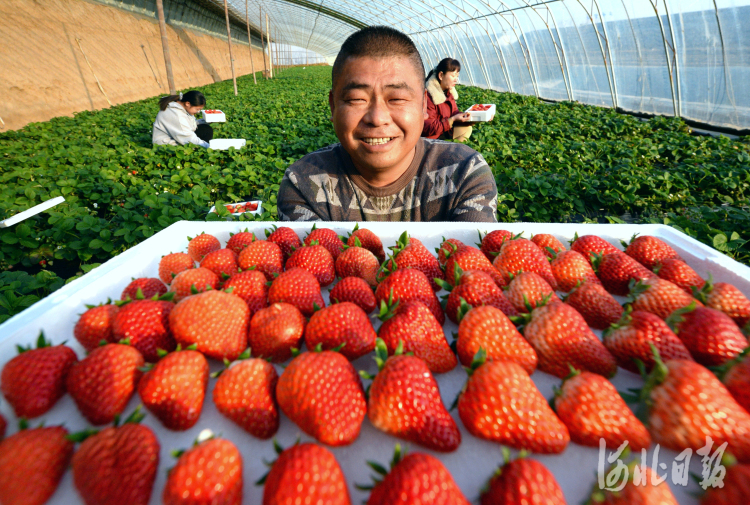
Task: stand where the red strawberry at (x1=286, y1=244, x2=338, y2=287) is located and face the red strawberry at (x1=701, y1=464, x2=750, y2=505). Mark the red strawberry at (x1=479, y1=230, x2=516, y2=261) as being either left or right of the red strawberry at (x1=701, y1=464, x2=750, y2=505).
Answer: left

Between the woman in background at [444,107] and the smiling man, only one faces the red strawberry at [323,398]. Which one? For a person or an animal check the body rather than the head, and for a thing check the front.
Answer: the smiling man

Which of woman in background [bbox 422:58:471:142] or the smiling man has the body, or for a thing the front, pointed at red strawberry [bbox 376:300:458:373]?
the smiling man

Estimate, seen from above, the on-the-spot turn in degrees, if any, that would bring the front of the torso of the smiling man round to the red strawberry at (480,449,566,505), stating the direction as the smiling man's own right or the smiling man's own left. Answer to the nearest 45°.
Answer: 0° — they already face it

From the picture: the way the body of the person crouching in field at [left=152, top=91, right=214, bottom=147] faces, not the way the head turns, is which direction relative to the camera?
to the viewer's right

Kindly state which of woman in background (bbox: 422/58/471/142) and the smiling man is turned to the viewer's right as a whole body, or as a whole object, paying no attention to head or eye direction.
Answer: the woman in background

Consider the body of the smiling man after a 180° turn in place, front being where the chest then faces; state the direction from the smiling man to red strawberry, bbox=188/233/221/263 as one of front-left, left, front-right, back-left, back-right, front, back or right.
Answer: back-left

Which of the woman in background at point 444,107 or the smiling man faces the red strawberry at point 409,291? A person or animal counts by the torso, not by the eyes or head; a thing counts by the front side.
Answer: the smiling man

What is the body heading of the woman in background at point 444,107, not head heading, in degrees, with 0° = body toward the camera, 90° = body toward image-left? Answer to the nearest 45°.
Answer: approximately 270°

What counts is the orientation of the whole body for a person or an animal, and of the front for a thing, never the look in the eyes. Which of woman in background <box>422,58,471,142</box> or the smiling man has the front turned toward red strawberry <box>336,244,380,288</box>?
the smiling man

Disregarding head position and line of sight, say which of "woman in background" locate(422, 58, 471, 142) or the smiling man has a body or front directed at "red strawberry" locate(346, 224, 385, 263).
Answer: the smiling man

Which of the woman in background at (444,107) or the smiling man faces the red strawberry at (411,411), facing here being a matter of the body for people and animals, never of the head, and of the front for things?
the smiling man

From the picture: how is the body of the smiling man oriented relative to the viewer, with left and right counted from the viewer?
facing the viewer

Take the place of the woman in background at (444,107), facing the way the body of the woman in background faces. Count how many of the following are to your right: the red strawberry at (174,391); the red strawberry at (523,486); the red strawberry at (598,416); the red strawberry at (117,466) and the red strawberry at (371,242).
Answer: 5

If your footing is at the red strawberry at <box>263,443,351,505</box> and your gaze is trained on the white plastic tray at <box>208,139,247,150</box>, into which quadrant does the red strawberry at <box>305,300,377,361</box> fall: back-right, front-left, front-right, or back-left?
front-right

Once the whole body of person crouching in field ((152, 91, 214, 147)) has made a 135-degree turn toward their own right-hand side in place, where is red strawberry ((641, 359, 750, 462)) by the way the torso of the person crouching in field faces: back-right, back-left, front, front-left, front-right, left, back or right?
front-left

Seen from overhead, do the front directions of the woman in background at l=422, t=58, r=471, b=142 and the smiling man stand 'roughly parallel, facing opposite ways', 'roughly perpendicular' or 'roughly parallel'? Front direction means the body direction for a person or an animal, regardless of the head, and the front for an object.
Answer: roughly perpendicular
